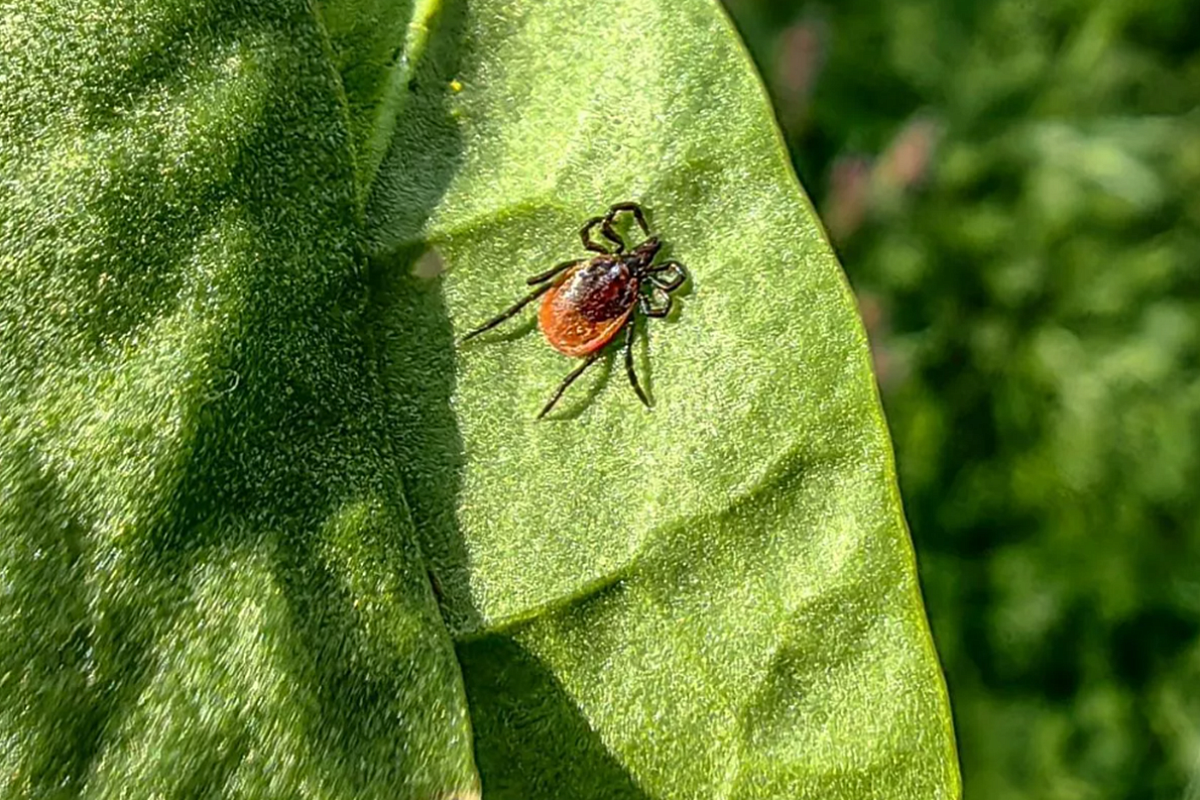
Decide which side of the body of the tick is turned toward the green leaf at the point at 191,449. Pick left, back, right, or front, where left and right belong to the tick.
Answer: back

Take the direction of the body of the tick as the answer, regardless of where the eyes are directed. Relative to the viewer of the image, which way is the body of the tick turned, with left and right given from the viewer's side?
facing away from the viewer and to the right of the viewer
